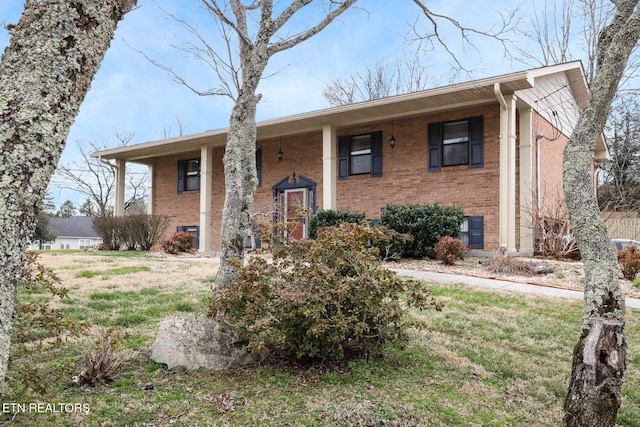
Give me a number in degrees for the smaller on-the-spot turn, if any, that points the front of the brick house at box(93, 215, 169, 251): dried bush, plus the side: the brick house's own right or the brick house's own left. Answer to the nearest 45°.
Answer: approximately 45° to the brick house's own right

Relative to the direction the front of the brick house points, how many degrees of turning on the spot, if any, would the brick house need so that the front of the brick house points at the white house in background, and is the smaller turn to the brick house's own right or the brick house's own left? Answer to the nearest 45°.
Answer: approximately 90° to the brick house's own right

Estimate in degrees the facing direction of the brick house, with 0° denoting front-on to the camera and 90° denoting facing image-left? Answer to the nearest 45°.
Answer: approximately 45°

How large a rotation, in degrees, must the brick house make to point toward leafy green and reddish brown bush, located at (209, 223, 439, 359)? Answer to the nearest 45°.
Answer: approximately 45° to its left

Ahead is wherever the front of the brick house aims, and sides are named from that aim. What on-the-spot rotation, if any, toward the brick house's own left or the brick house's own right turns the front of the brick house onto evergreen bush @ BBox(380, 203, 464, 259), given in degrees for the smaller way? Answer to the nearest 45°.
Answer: approximately 45° to the brick house's own left

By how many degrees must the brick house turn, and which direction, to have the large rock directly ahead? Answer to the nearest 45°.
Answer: approximately 45° to its left

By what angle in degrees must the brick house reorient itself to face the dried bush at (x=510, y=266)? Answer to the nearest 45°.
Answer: approximately 45° to its left

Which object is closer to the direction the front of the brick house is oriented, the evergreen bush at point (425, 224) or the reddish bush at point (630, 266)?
the evergreen bush

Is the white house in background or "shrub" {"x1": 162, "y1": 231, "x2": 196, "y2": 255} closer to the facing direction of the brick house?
the shrub
